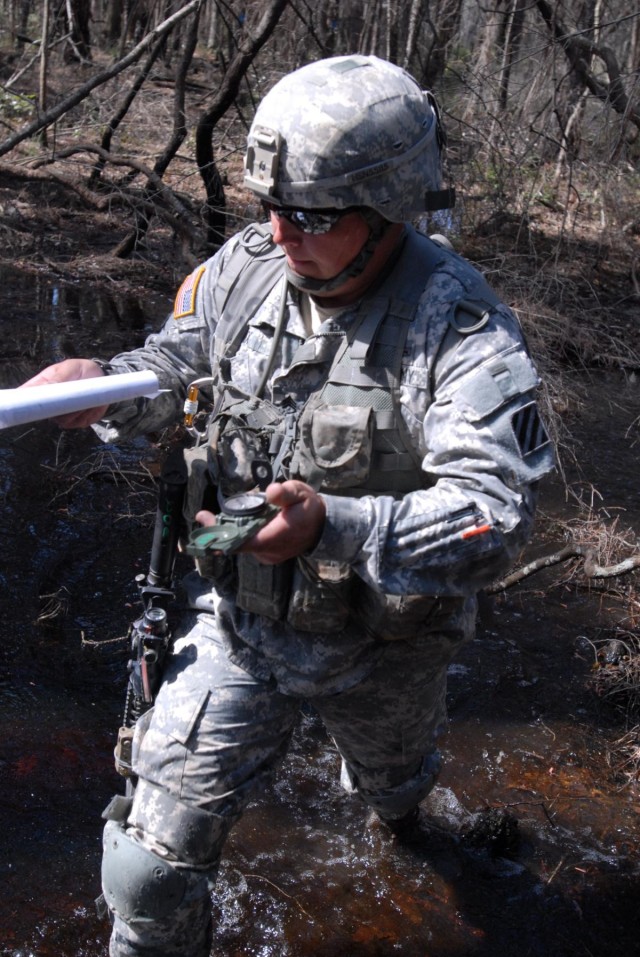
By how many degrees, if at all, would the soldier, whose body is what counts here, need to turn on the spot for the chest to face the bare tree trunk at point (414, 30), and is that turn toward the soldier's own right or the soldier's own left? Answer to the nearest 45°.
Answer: approximately 135° to the soldier's own right

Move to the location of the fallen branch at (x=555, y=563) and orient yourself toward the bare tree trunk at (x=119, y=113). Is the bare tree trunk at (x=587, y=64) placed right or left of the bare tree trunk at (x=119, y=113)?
right

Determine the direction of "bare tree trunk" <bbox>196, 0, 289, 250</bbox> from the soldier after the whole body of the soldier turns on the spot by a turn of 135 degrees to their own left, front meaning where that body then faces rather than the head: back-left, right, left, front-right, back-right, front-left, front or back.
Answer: left

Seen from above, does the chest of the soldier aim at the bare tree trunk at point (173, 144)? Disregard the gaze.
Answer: no

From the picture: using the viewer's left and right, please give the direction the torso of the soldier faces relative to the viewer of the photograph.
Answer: facing the viewer and to the left of the viewer

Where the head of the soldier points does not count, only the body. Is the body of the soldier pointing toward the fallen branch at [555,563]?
no

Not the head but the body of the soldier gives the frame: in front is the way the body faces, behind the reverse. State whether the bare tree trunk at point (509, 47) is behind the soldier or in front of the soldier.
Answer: behind

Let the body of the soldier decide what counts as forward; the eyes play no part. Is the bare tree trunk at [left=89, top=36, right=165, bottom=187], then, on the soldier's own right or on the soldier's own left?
on the soldier's own right
